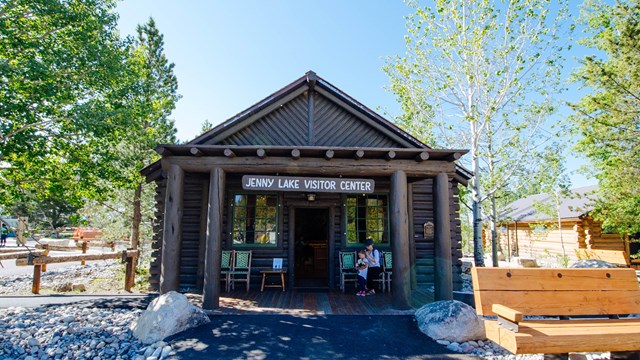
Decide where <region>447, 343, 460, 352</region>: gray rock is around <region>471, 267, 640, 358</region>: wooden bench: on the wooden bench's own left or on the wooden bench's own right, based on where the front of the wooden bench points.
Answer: on the wooden bench's own right

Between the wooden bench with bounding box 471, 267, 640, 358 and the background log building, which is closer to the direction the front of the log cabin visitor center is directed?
the wooden bench

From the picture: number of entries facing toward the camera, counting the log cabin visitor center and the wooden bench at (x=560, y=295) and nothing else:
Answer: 2

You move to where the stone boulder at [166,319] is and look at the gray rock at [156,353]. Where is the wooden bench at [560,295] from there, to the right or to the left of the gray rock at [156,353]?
left

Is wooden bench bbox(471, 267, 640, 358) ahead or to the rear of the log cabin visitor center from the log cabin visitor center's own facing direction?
ahead

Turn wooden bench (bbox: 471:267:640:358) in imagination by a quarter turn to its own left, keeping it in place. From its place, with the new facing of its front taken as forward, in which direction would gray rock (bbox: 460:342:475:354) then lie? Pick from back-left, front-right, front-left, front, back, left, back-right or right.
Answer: back-left

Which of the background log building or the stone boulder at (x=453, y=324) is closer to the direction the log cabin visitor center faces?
the stone boulder

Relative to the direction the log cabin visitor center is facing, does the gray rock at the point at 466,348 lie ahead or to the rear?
ahead

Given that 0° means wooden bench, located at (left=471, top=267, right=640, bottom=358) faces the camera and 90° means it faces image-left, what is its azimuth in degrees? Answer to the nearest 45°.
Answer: approximately 0°

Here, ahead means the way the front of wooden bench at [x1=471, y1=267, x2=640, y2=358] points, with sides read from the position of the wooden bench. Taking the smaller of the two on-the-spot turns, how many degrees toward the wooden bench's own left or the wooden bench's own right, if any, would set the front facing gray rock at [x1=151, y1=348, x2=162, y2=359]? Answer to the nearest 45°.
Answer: approximately 90° to the wooden bench's own right

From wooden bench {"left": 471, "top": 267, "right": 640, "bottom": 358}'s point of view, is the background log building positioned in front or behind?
behind
